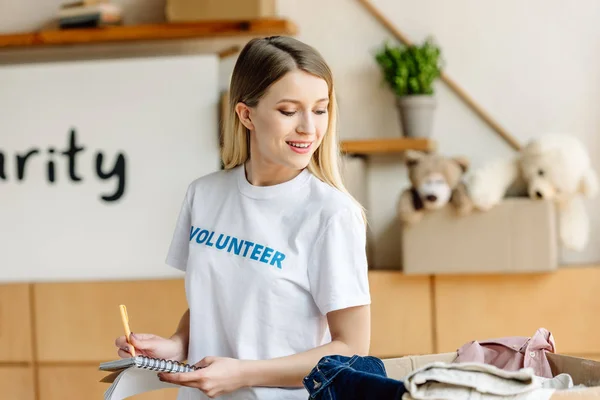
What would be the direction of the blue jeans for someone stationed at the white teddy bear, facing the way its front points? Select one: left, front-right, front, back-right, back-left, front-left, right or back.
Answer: front-left

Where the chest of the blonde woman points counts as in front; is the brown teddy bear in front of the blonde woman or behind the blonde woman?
behind

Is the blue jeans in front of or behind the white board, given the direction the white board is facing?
in front

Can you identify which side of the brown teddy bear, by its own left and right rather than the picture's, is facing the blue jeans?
front

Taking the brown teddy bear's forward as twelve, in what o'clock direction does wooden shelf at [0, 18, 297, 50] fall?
The wooden shelf is roughly at 3 o'clock from the brown teddy bear.

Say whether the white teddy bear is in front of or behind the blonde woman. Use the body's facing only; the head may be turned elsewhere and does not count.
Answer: behind

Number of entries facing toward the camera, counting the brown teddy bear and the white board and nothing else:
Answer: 2

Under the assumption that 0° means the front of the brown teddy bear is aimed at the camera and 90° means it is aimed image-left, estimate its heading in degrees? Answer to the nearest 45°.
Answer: approximately 0°
